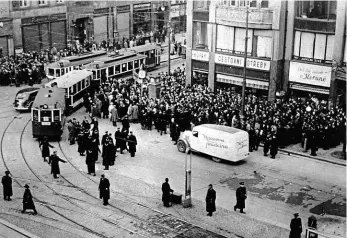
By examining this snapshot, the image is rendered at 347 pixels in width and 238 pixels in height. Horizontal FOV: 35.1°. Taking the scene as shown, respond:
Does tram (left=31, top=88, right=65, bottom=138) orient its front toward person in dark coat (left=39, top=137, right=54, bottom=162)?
yes

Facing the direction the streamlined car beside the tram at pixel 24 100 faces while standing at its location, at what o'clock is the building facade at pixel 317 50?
The building facade is roughly at 8 o'clock from the streamlined car beside the tram.

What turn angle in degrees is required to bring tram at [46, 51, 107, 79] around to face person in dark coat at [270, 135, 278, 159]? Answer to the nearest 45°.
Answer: approximately 90° to its left

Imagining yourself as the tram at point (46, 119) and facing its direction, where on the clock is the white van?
The white van is roughly at 10 o'clock from the tram.

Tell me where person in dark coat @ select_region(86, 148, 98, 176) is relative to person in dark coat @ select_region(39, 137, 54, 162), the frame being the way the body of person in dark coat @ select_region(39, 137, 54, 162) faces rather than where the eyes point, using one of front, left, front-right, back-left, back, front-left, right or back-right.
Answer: back-right

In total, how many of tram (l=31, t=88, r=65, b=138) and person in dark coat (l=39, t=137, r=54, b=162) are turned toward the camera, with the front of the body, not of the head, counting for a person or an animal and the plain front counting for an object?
1

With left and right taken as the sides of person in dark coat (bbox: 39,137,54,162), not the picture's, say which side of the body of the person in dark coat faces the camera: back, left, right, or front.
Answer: back

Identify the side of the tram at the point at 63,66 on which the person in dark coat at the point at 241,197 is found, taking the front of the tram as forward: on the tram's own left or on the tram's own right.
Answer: on the tram's own left

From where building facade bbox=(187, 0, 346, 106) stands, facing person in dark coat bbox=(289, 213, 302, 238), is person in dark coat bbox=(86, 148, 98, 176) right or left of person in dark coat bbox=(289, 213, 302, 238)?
right
